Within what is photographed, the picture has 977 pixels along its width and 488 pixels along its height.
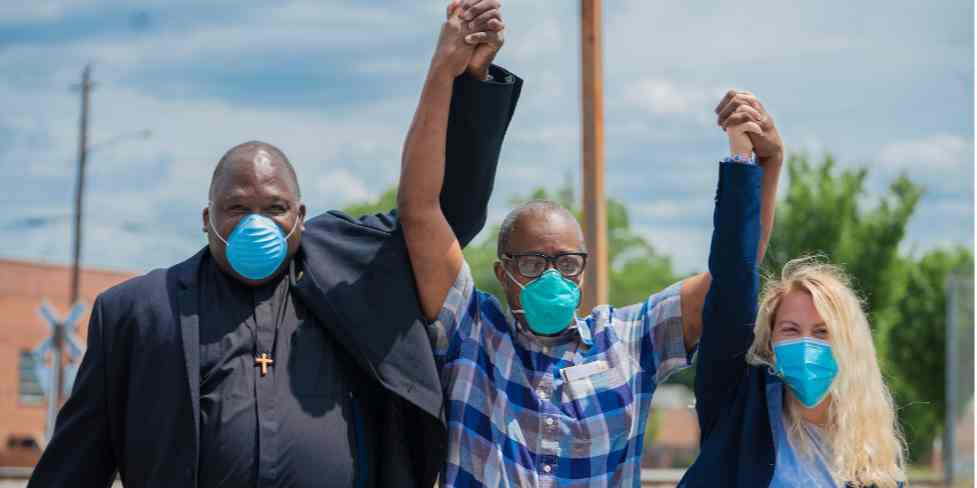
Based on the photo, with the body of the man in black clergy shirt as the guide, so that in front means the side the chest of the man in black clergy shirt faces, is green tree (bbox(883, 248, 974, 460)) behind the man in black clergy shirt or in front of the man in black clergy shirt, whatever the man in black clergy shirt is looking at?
behind

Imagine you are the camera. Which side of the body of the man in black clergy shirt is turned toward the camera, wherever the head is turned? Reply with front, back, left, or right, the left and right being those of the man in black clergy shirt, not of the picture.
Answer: front

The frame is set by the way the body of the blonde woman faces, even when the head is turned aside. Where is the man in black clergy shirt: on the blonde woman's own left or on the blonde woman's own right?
on the blonde woman's own right

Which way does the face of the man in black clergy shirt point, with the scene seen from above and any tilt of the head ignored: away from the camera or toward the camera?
toward the camera

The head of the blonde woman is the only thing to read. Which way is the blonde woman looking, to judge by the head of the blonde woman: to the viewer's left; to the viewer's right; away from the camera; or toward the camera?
toward the camera

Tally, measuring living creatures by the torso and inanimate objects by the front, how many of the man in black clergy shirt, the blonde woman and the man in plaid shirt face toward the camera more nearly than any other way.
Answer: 3

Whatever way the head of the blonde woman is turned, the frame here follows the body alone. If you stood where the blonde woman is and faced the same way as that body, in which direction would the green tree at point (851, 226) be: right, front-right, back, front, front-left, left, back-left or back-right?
back

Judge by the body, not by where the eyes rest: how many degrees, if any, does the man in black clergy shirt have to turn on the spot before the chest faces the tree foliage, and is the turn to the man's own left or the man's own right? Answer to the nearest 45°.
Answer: approximately 135° to the man's own left

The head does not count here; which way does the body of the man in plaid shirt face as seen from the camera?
toward the camera
